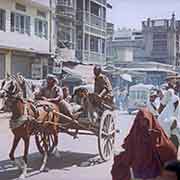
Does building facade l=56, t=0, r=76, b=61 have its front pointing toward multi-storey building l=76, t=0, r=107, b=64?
no

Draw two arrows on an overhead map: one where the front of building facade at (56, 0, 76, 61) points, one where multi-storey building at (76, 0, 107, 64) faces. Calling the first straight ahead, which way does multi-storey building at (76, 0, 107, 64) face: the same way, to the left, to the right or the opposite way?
the same way

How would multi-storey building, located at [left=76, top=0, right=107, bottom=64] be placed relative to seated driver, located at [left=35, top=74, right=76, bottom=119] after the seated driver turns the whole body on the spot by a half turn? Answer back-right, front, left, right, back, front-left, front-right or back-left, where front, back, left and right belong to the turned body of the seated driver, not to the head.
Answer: front-left

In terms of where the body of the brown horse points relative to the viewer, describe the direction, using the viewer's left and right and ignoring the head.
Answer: facing the viewer and to the left of the viewer

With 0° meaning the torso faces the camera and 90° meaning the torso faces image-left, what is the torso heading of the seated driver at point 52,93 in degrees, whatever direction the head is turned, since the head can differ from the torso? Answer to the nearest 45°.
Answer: approximately 45°

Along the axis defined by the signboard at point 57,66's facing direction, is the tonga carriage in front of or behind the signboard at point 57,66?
in front

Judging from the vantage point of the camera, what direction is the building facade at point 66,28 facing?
facing the viewer and to the right of the viewer

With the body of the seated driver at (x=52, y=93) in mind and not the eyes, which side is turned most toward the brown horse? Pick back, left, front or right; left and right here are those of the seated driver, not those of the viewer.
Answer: front

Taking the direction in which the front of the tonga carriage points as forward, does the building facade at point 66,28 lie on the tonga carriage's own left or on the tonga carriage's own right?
on the tonga carriage's own right

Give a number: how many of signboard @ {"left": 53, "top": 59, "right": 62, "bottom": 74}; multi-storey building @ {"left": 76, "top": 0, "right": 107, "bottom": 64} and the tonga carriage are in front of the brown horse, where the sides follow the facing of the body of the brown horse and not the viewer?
0

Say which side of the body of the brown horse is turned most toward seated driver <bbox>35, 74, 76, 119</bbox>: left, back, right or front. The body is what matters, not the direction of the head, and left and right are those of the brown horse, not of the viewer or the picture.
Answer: back
